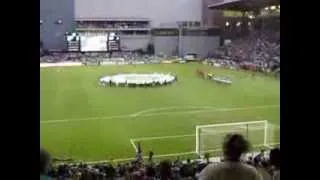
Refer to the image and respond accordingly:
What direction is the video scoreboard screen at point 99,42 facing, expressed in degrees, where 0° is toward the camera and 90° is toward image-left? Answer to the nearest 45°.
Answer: approximately 0°
